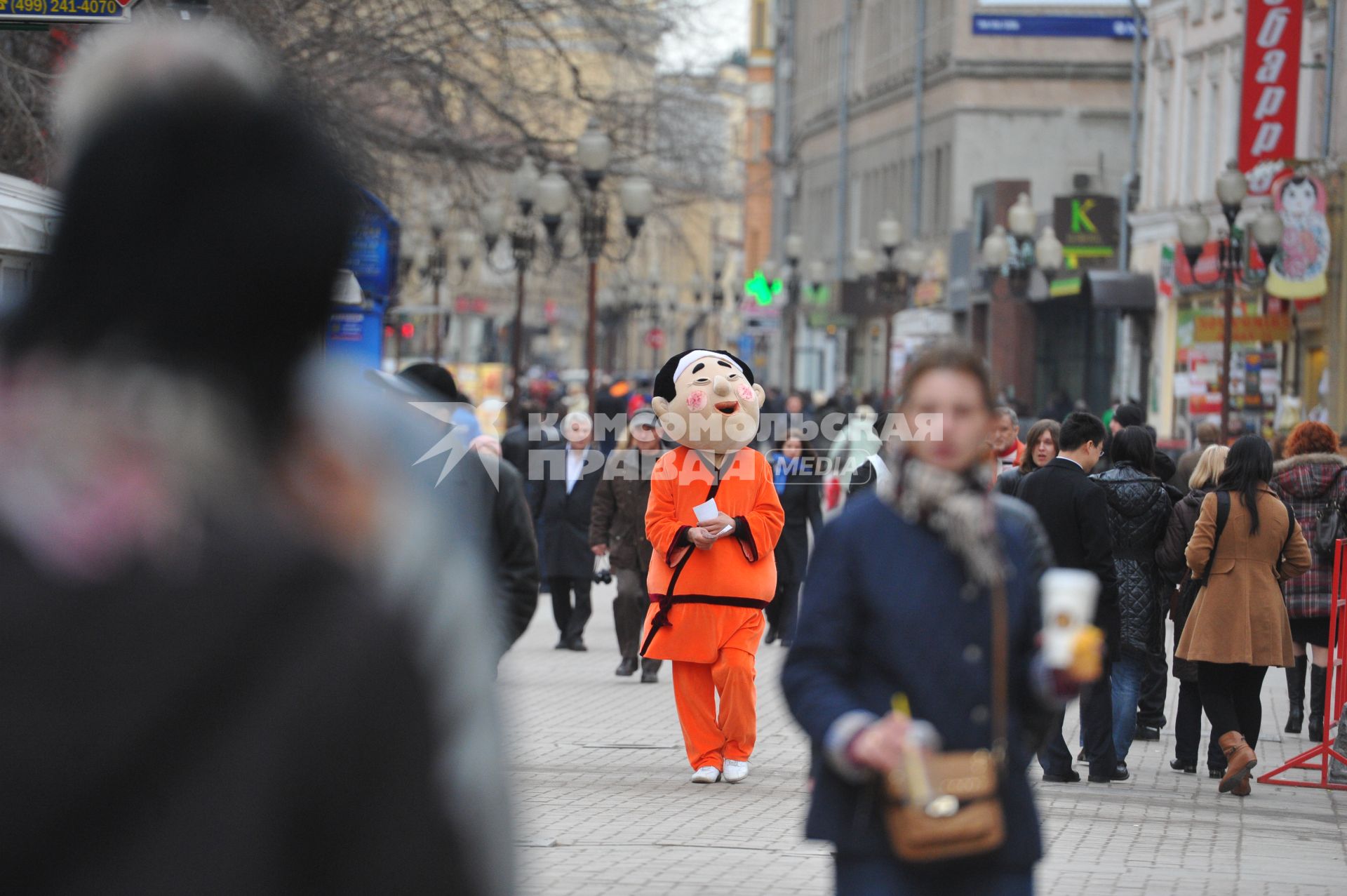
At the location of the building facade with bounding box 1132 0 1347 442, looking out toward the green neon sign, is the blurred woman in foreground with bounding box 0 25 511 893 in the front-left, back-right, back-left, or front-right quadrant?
back-left

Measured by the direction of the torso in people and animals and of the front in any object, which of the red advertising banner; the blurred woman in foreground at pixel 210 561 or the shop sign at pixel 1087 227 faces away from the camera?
the blurred woman in foreground

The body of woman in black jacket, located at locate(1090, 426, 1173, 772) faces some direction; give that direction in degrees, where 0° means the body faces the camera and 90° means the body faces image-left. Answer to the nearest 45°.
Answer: approximately 180°

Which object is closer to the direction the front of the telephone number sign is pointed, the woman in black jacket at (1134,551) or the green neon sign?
the woman in black jacket

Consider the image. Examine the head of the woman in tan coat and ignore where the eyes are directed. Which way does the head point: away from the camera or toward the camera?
away from the camera

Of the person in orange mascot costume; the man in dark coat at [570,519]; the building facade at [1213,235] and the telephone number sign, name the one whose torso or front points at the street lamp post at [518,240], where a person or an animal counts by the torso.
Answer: the building facade

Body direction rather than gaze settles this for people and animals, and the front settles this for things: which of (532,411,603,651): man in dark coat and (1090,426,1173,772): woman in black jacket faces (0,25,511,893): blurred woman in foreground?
the man in dark coat

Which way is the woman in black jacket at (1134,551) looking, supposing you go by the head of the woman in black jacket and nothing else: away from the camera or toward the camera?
away from the camera

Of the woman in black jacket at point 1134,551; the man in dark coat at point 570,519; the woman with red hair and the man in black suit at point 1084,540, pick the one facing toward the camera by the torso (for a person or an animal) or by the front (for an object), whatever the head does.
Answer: the man in dark coat

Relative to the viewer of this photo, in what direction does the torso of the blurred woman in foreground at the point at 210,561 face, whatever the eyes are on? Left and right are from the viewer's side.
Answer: facing away from the viewer
